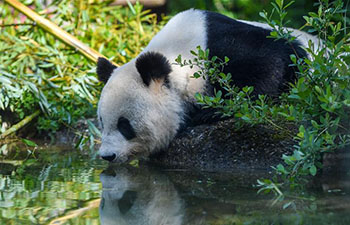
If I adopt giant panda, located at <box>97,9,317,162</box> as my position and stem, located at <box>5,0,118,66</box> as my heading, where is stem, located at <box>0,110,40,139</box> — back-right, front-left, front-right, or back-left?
front-left

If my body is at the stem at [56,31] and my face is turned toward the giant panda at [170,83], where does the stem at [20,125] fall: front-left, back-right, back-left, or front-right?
front-right

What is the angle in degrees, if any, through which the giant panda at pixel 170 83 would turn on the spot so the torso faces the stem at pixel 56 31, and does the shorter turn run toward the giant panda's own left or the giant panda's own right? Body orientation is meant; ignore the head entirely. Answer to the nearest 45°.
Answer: approximately 90° to the giant panda's own right

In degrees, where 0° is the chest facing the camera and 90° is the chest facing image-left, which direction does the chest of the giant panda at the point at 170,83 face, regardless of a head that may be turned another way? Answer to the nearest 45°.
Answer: approximately 45°
